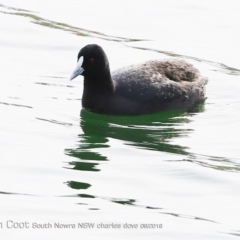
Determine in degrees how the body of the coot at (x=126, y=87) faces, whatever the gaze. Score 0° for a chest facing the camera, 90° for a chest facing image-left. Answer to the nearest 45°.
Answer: approximately 90°
